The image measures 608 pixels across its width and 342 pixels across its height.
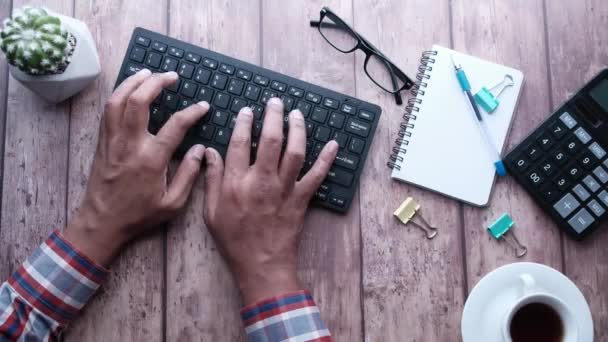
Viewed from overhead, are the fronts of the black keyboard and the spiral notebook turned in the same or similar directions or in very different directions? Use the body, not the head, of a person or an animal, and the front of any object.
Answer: same or similar directions

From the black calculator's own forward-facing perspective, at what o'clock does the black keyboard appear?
The black keyboard is roughly at 2 o'clock from the black calculator.

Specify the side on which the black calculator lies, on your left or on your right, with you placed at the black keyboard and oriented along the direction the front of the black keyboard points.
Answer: on your left

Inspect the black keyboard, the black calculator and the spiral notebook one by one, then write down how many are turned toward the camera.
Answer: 3

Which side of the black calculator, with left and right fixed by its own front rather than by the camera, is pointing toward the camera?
front

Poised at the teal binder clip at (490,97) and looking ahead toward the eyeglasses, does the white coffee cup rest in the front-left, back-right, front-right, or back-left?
back-left

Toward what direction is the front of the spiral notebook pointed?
toward the camera
